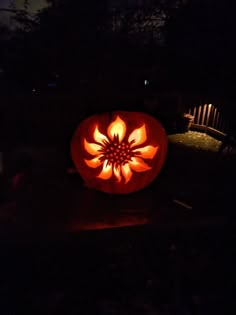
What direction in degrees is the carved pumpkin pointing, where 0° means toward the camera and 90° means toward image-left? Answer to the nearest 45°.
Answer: approximately 0°
